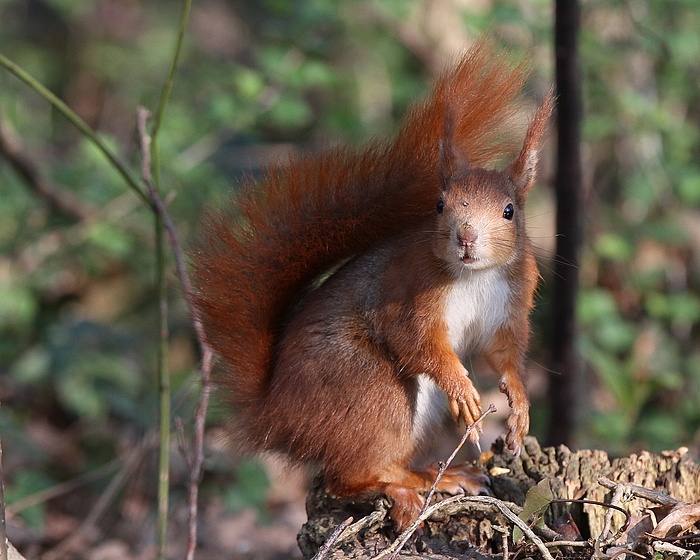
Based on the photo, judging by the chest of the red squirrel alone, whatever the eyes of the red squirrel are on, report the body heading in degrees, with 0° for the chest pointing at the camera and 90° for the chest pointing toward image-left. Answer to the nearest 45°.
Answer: approximately 315°

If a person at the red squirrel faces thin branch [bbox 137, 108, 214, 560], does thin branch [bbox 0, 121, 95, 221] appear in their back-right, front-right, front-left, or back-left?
front-right

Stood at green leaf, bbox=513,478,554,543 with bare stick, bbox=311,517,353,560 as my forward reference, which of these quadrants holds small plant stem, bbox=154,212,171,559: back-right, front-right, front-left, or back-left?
front-right
